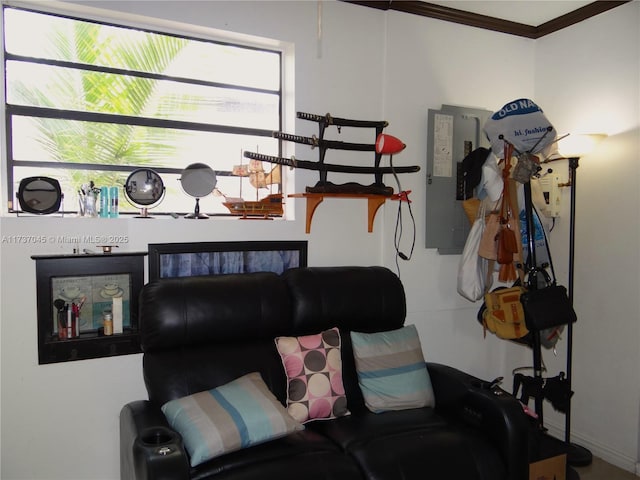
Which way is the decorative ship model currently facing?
to the viewer's left

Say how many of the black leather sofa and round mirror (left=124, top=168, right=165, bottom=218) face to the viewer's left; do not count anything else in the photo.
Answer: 0

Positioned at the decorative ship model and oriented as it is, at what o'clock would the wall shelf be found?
The wall shelf is roughly at 6 o'clock from the decorative ship model.

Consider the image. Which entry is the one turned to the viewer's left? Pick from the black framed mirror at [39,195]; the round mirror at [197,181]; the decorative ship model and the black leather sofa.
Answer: the decorative ship model

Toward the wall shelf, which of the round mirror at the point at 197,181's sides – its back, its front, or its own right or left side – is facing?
left

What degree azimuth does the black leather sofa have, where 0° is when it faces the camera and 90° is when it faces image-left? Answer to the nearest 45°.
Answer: approximately 315°

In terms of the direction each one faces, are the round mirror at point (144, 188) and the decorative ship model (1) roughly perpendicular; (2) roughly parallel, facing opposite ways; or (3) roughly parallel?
roughly perpendicular

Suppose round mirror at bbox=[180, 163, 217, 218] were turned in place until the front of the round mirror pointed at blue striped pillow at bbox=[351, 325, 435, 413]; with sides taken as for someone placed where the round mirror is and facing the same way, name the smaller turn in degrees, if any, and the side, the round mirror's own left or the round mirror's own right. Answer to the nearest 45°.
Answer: approximately 45° to the round mirror's own left

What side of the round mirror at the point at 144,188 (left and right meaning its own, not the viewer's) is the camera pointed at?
front

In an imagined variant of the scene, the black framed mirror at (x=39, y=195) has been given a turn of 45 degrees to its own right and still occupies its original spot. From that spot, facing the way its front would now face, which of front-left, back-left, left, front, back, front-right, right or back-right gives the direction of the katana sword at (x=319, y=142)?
back-left

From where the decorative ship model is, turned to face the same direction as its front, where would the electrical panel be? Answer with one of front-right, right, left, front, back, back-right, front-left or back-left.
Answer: back

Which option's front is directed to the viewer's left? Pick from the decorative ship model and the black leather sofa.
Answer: the decorative ship model

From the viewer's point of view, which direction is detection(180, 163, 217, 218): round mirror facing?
toward the camera

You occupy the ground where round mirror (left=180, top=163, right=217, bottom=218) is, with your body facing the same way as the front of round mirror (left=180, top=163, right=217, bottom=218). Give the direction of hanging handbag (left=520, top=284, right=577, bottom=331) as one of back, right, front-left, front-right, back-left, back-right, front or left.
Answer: left

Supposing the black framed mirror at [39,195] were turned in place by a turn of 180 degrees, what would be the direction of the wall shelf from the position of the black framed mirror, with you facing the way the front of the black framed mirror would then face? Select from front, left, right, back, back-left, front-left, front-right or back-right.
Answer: right

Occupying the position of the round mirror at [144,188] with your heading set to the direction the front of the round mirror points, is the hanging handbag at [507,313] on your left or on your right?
on your left

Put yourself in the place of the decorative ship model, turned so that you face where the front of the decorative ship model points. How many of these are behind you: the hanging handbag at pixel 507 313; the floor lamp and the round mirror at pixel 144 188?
2

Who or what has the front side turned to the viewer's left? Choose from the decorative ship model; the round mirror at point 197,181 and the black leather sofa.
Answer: the decorative ship model
